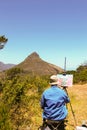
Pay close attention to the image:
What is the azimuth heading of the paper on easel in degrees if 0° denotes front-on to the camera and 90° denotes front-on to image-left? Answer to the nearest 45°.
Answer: approximately 0°
